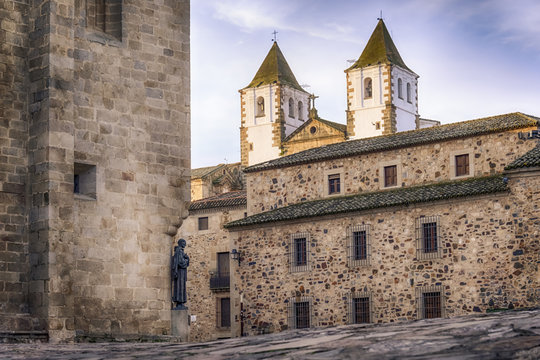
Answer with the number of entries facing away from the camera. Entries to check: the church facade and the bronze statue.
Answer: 0

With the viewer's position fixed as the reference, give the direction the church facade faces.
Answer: facing the viewer and to the left of the viewer

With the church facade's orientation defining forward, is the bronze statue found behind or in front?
in front
